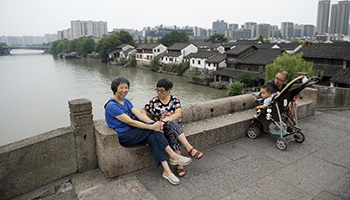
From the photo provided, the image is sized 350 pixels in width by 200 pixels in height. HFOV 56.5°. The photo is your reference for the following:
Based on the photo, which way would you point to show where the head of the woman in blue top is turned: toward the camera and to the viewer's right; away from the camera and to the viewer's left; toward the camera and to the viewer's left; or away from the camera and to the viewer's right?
toward the camera and to the viewer's right

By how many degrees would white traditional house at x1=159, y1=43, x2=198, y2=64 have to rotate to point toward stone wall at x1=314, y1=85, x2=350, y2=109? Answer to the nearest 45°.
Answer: approximately 45° to its left

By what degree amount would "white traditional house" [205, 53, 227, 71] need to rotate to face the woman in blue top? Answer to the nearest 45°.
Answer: approximately 45° to its left

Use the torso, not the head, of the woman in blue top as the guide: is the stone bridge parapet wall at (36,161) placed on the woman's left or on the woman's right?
on the woman's right

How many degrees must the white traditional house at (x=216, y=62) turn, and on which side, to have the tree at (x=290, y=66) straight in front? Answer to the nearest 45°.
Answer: approximately 90° to its left

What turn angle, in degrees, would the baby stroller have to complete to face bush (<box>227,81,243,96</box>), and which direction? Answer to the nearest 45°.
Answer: approximately 45° to its right

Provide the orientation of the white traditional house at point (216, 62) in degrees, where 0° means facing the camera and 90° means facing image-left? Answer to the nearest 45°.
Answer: approximately 45°
